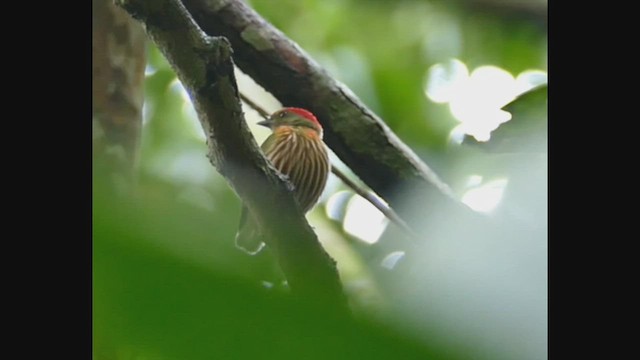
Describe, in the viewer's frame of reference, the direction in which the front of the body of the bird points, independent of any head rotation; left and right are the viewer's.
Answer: facing the viewer and to the left of the viewer
